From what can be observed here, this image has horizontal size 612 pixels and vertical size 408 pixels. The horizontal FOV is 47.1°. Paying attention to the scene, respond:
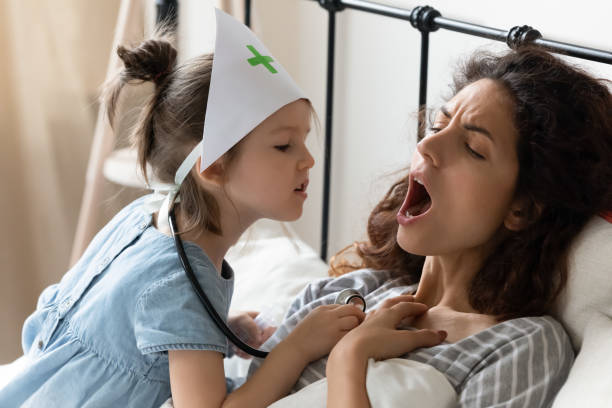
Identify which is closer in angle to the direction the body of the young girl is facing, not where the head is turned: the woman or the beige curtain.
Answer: the woman

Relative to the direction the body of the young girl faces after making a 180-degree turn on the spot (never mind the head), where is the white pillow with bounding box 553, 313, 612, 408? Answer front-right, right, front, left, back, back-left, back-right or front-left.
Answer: back-left

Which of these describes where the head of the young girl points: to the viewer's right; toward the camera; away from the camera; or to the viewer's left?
to the viewer's right

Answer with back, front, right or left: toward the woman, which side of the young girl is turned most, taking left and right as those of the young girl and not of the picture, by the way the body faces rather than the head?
front

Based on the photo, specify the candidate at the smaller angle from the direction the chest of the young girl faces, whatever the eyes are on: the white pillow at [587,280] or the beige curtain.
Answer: the white pillow

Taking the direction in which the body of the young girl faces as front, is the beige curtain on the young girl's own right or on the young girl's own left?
on the young girl's own left

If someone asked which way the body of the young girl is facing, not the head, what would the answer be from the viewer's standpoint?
to the viewer's right

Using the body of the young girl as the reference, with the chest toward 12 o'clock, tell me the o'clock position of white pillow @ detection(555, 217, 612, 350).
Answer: The white pillow is roughly at 1 o'clock from the young girl.
